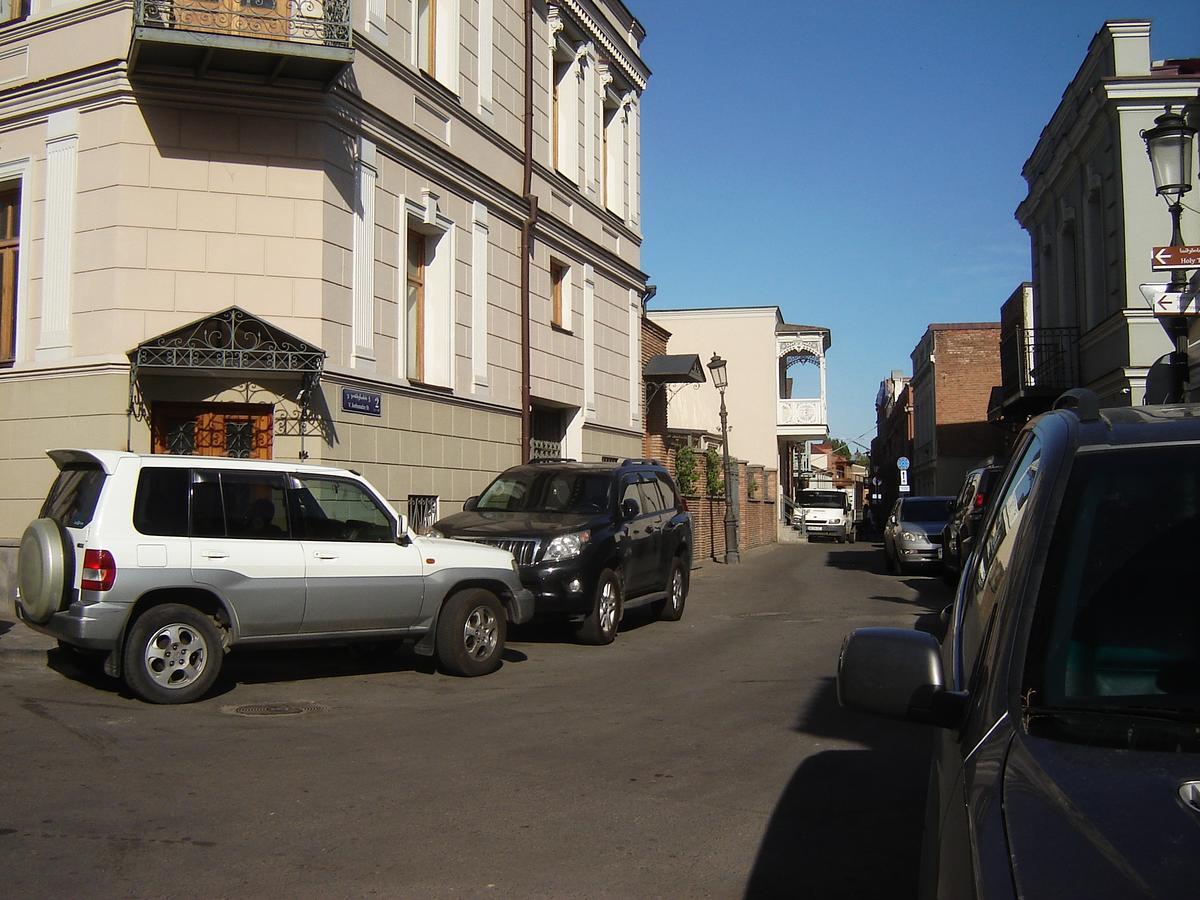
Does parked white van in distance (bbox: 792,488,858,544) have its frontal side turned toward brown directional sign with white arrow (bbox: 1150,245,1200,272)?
yes

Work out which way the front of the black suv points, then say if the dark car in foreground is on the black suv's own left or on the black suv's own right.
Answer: on the black suv's own left

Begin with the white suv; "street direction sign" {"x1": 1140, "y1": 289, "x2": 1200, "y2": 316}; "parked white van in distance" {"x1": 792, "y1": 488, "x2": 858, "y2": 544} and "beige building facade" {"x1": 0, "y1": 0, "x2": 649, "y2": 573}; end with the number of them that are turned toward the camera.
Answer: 3

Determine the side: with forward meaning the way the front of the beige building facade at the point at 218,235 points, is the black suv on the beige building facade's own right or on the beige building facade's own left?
on the beige building facade's own left

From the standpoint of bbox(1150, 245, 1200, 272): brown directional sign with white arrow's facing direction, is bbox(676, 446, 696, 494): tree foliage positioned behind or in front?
behind

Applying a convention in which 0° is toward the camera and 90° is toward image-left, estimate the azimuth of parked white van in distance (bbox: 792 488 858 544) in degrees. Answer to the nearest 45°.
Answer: approximately 0°

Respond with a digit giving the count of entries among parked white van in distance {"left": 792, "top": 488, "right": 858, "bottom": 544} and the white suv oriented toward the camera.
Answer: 1

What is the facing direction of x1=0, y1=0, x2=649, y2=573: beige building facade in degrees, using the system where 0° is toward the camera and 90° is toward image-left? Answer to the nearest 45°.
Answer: approximately 0°
